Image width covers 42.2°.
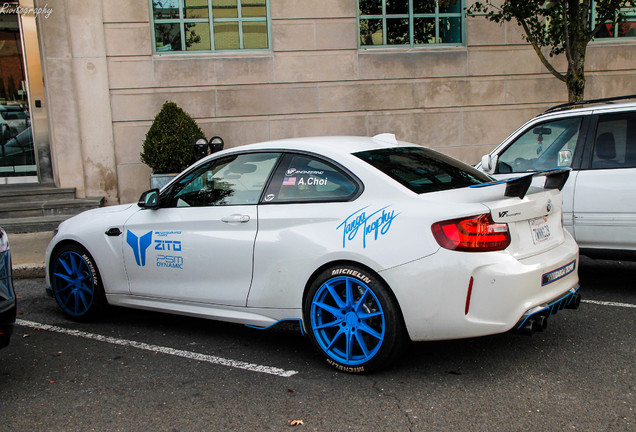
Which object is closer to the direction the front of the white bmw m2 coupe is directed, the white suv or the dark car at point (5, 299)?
the dark car

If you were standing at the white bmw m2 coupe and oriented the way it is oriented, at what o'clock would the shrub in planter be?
The shrub in planter is roughly at 1 o'clock from the white bmw m2 coupe.

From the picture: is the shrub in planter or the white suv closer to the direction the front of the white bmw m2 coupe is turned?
the shrub in planter

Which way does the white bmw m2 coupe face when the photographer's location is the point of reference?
facing away from the viewer and to the left of the viewer

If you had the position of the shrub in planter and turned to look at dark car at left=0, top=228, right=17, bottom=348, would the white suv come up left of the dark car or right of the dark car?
left

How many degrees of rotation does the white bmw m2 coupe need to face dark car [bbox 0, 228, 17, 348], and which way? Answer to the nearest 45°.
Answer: approximately 45° to its left

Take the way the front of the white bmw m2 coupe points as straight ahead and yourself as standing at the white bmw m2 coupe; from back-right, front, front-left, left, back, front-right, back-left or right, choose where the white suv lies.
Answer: right
